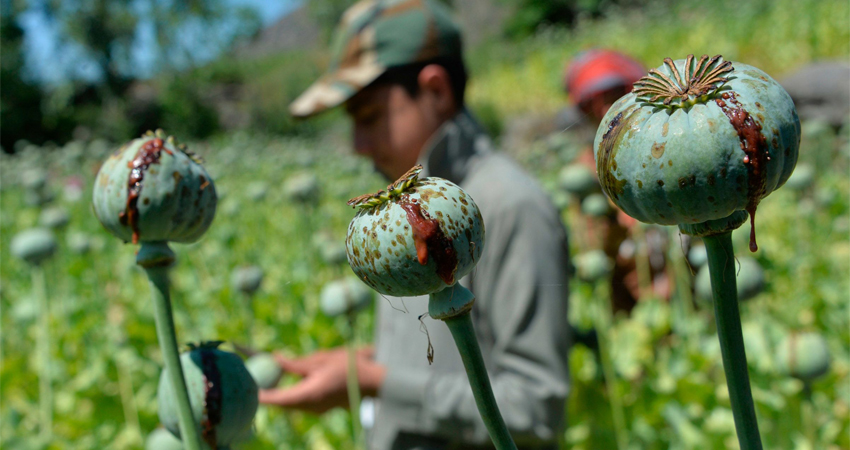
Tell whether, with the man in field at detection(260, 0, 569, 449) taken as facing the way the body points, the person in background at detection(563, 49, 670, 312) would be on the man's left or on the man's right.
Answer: on the man's right

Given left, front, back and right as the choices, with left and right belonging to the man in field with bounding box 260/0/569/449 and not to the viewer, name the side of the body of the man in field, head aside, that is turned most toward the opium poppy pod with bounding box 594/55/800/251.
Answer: left

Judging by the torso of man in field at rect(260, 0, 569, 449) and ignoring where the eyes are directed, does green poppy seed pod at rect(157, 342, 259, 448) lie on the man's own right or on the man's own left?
on the man's own left

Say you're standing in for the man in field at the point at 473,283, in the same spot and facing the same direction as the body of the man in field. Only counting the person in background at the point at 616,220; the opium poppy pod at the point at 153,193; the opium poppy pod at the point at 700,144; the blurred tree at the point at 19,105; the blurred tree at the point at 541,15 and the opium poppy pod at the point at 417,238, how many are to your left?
3

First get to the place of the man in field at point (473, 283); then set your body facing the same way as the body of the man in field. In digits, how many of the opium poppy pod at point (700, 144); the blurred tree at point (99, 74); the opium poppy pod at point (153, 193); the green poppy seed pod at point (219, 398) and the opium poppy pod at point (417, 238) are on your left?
4

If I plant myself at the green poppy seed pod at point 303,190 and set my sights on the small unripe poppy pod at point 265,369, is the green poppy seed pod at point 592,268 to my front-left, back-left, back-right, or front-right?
front-left

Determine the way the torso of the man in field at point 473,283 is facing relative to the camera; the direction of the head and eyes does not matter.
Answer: to the viewer's left
